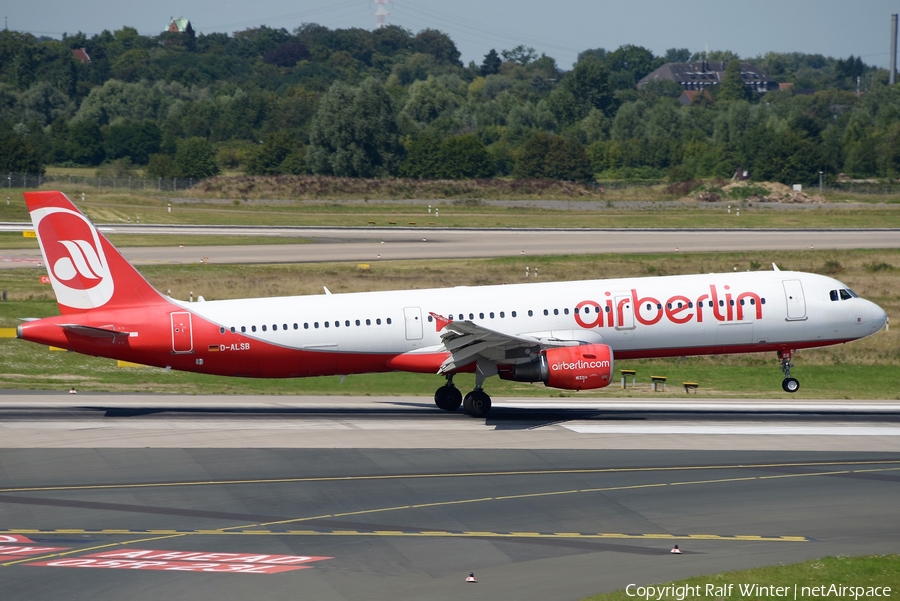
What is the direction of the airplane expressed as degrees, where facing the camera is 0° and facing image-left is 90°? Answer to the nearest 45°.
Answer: approximately 270°
